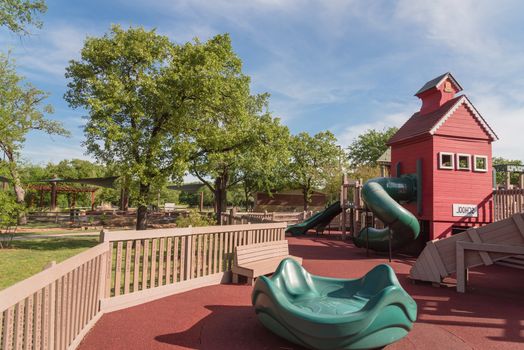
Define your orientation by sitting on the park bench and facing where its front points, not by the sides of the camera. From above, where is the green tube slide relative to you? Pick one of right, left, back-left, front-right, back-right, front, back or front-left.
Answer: left

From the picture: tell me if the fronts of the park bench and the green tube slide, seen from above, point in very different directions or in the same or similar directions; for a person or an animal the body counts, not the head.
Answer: very different directions

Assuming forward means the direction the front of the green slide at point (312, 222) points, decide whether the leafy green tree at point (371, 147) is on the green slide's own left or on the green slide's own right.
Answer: on the green slide's own right

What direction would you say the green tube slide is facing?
to the viewer's left

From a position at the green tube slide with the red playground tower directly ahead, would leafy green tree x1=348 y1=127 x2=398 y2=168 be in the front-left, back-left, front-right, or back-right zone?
front-left

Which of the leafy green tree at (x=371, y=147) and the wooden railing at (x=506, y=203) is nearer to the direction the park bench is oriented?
the wooden railing

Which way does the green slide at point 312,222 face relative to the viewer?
to the viewer's left

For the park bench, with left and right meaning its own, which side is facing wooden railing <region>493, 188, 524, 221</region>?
left

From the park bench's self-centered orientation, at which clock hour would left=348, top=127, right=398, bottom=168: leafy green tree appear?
The leafy green tree is roughly at 8 o'clock from the park bench.

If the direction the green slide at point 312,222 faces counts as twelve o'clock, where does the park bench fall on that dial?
The park bench is roughly at 9 o'clock from the green slide.

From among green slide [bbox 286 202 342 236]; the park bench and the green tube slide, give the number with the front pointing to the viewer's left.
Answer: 2

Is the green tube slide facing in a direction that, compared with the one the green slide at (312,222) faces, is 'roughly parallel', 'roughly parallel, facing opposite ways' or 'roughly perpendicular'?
roughly parallel

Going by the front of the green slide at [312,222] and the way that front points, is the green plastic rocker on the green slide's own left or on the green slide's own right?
on the green slide's own left

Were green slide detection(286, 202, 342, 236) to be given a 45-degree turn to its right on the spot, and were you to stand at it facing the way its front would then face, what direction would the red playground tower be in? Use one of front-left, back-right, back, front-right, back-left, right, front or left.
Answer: back

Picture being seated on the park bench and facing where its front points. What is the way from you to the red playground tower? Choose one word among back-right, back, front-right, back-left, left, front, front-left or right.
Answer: left

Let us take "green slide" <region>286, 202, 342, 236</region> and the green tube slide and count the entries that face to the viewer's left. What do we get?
2

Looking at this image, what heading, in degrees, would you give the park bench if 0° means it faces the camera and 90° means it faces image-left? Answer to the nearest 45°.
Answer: approximately 315°
